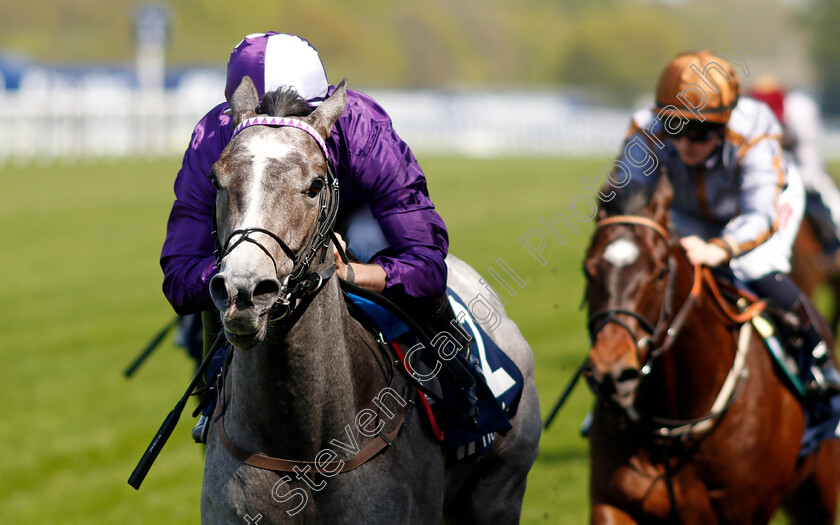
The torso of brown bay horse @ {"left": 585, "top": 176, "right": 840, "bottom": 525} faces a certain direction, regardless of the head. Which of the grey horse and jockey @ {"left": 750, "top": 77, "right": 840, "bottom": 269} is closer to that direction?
the grey horse

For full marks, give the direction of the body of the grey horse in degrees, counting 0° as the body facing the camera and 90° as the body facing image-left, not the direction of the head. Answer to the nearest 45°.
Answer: approximately 45°

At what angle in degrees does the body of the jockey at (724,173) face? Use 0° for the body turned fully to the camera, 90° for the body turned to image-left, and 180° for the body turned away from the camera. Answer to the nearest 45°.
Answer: approximately 45°

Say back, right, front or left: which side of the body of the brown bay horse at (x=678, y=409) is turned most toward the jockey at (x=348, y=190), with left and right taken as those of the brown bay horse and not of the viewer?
front

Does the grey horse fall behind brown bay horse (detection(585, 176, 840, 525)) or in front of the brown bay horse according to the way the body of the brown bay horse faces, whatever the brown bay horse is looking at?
in front

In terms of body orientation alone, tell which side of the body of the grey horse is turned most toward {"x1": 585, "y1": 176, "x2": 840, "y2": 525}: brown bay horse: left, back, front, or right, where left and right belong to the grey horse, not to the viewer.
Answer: back

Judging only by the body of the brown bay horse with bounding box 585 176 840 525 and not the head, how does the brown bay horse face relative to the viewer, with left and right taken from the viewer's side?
facing the viewer and to the left of the viewer

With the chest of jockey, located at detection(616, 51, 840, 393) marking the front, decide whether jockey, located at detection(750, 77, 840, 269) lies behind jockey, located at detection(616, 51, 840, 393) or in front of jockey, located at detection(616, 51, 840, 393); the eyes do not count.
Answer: behind
